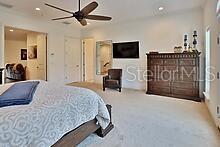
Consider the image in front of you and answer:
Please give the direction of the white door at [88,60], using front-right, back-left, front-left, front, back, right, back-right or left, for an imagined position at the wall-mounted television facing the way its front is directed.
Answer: back-right

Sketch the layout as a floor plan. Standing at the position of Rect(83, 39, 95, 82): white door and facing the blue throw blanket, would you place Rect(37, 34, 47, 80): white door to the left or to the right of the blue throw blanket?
right

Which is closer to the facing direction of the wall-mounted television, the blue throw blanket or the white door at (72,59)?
the blue throw blanket

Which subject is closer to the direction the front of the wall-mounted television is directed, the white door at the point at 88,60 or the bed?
the bed

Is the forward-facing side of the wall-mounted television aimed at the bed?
yes

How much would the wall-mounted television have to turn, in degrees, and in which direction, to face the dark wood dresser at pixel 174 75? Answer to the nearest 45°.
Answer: approximately 45° to its left

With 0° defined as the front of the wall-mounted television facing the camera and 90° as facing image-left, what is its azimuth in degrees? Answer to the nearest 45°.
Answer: approximately 0°

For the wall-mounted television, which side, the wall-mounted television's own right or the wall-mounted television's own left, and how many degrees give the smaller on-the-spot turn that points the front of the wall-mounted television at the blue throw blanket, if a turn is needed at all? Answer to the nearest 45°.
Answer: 0° — it already faces it

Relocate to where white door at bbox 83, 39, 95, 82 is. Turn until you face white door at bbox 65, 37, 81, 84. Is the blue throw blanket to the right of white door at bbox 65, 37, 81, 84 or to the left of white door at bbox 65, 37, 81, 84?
left

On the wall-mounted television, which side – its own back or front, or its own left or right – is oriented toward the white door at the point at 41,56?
right

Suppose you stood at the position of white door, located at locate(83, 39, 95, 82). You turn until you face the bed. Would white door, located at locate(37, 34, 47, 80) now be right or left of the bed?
right
